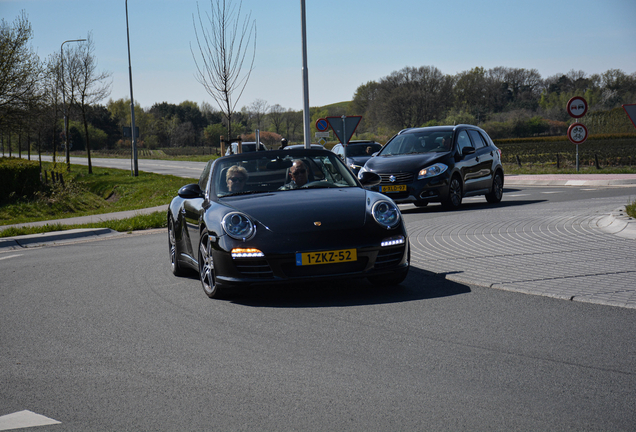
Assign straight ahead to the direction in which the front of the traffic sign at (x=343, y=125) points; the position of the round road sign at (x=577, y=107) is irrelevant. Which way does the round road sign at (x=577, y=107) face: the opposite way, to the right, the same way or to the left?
the opposite way

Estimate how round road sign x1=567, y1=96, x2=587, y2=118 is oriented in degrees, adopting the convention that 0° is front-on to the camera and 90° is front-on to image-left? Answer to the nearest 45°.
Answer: approximately 0°

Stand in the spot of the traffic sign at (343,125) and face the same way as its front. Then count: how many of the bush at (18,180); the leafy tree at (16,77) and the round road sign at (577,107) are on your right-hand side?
1

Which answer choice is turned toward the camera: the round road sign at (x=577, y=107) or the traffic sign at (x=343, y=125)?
the round road sign

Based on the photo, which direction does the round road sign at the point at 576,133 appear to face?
toward the camera

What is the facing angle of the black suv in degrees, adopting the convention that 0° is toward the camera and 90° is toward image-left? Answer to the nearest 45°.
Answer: approximately 45°

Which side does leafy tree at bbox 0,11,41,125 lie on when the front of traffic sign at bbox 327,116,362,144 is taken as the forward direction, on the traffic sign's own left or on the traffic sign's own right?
on the traffic sign's own left

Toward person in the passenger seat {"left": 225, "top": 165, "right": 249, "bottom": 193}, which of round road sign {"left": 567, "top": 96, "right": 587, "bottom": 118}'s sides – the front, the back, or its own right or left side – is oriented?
front

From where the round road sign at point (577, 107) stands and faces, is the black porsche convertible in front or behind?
in front

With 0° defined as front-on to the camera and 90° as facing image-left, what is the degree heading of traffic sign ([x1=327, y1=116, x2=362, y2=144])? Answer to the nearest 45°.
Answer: approximately 180°

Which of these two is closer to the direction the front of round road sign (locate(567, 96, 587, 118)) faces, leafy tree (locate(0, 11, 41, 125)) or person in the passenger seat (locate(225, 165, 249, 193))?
the person in the passenger seat

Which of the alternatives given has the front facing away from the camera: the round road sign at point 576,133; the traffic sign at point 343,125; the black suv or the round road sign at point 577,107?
the traffic sign

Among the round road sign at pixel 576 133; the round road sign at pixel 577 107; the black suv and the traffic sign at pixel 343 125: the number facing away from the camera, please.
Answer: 1
